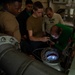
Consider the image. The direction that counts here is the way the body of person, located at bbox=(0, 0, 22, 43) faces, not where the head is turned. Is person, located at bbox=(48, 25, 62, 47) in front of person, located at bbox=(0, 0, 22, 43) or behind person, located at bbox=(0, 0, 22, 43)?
in front

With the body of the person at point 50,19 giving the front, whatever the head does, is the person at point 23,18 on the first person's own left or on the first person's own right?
on the first person's own right

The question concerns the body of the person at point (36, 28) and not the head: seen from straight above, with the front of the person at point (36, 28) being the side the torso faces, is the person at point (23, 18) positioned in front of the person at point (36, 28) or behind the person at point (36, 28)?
behind

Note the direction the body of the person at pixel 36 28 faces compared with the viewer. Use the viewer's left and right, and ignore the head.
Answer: facing the viewer and to the right of the viewer

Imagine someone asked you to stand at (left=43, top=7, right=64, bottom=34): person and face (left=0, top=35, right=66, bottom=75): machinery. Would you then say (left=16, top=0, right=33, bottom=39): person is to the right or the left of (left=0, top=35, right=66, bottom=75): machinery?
right

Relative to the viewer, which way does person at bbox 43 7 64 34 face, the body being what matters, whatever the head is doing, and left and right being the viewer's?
facing the viewer

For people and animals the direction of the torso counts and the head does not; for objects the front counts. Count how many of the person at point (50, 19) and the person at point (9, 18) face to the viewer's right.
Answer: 1

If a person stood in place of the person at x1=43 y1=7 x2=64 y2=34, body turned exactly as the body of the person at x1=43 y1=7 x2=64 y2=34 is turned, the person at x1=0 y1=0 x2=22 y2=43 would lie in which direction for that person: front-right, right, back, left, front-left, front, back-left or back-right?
front

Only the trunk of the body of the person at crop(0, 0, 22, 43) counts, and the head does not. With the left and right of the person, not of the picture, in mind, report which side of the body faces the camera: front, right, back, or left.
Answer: right

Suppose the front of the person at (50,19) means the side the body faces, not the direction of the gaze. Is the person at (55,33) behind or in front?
in front

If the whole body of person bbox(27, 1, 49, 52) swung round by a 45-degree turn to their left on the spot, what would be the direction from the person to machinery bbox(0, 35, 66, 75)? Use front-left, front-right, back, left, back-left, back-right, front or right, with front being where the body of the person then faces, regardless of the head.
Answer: right
